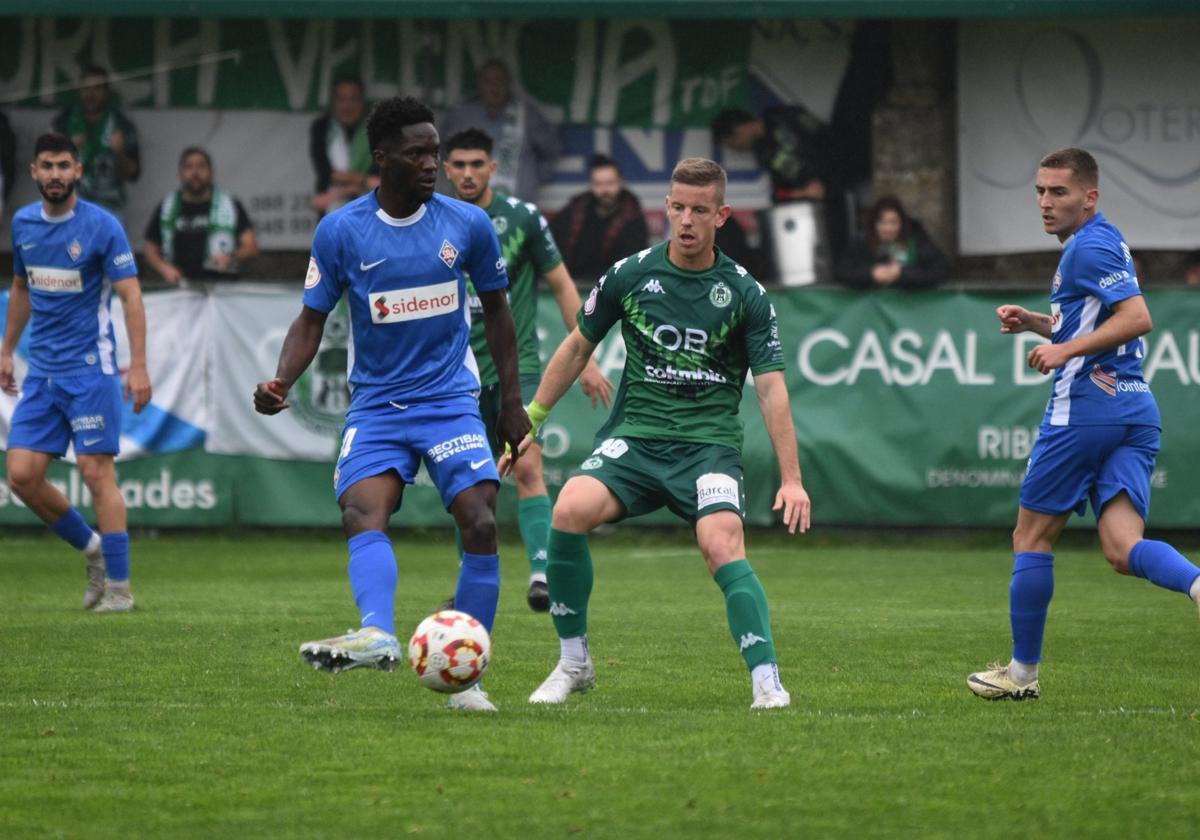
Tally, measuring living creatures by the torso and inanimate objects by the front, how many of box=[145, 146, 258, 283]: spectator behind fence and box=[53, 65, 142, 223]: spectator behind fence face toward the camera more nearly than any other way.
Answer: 2

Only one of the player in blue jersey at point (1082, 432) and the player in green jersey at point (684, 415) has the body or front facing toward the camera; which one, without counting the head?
the player in green jersey

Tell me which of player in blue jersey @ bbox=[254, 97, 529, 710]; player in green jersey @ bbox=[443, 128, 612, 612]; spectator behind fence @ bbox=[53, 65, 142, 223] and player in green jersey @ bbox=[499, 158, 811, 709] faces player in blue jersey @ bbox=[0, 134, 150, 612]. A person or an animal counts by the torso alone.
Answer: the spectator behind fence

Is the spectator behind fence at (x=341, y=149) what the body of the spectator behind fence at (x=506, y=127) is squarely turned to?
no

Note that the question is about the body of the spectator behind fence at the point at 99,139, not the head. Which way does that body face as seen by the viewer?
toward the camera

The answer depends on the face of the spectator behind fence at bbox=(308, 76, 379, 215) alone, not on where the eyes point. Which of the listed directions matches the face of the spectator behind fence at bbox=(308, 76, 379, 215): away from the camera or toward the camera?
toward the camera

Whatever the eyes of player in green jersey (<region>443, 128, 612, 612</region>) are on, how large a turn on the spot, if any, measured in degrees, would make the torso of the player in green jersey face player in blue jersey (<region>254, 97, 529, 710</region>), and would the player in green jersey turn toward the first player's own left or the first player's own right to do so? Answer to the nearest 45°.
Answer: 0° — they already face them

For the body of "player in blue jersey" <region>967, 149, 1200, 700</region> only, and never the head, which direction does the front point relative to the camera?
to the viewer's left

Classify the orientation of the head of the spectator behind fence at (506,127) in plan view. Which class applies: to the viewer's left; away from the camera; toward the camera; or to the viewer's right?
toward the camera

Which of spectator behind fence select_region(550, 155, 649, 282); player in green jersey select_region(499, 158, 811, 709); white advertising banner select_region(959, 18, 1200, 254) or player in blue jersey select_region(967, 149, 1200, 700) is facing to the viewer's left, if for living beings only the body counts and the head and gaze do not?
the player in blue jersey

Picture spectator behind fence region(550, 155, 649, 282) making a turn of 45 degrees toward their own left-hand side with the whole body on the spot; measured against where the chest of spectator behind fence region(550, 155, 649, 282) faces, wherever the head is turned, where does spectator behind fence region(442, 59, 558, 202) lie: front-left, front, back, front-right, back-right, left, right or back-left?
back

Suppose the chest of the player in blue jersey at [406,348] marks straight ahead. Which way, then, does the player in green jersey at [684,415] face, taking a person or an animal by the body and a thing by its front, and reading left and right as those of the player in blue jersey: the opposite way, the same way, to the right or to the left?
the same way

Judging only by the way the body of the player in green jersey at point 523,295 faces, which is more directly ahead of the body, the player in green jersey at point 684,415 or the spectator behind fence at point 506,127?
the player in green jersey

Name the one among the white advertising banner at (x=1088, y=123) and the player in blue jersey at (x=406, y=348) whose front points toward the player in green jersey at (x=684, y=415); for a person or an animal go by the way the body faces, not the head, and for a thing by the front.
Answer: the white advertising banner

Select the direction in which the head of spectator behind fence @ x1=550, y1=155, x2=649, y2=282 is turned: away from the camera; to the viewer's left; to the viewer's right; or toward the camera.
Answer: toward the camera

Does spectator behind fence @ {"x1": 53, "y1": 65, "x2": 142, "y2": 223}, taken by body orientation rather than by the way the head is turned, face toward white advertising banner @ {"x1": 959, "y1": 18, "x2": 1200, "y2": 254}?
no

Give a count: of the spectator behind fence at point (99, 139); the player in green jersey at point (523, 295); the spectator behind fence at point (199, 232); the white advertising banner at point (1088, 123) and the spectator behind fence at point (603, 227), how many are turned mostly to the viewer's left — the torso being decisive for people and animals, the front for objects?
0

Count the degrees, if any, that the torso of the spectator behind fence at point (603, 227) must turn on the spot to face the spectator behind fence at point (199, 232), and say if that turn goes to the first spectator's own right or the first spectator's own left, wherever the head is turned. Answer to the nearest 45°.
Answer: approximately 90° to the first spectator's own right

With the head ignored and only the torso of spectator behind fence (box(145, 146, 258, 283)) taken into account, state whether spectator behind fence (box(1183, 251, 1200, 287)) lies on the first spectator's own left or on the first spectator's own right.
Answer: on the first spectator's own left

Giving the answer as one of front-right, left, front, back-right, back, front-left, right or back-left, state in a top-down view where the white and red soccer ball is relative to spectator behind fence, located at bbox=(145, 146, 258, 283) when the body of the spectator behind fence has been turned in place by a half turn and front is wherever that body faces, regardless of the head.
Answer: back

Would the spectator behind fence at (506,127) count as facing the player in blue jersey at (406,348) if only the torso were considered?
yes
